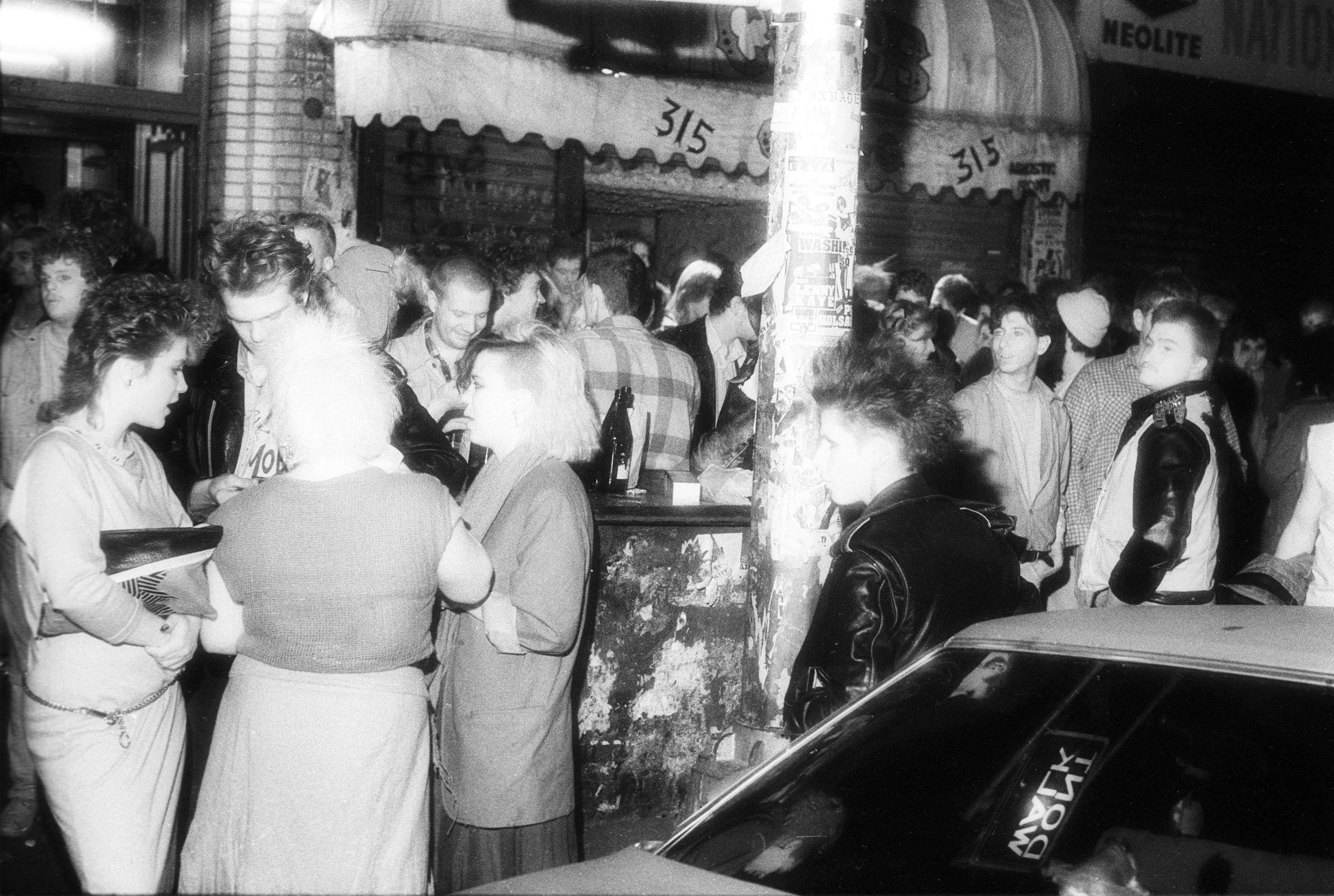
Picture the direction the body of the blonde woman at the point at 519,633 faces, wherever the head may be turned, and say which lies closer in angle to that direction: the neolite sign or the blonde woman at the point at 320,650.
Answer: the blonde woman

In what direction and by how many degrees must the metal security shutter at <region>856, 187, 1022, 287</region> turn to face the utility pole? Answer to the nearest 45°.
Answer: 0° — it already faces it

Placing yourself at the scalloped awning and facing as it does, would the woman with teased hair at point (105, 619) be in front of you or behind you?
in front

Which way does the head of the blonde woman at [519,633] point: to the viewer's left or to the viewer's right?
to the viewer's left

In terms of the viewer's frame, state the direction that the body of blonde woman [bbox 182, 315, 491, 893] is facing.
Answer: away from the camera

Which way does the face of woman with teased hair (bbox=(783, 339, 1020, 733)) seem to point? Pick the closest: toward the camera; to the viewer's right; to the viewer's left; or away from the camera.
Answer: to the viewer's left

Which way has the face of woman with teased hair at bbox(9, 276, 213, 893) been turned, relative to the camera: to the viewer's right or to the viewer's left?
to the viewer's right

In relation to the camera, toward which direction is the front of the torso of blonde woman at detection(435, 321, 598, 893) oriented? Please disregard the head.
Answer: to the viewer's left

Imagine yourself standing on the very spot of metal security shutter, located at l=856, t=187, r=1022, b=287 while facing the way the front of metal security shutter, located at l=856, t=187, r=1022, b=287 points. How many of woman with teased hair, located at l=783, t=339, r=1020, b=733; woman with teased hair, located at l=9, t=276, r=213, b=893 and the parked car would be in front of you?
3

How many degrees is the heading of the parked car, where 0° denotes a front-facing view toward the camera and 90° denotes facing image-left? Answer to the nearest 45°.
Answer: approximately 45°

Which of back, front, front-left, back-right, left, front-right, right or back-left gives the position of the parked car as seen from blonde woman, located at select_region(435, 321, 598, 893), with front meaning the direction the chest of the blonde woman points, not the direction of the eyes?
back-left

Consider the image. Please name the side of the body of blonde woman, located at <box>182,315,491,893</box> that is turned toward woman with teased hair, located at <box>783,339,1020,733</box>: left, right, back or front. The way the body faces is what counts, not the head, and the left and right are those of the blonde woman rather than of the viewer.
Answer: right

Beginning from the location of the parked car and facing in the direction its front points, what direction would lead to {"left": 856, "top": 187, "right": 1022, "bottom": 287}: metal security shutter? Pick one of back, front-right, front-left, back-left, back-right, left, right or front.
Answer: back-right

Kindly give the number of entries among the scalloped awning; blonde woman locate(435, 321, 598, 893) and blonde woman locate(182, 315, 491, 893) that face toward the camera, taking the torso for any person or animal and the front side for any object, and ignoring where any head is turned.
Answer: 1
